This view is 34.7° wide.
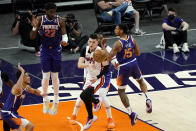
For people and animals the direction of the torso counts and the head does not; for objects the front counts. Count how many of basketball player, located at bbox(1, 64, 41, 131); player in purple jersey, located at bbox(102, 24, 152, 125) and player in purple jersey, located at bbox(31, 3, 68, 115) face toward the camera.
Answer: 1

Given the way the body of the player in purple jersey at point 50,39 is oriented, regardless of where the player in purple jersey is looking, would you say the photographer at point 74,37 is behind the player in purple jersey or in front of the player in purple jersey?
behind

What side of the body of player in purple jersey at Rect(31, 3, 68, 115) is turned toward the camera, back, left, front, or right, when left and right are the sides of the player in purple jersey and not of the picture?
front

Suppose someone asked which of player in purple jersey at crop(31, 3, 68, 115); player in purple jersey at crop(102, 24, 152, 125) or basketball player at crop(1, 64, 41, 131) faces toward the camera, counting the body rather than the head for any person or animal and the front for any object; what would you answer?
player in purple jersey at crop(31, 3, 68, 115)

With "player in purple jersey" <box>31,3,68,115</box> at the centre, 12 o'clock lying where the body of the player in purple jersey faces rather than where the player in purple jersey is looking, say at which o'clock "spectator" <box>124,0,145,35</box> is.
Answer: The spectator is roughly at 7 o'clock from the player in purple jersey.

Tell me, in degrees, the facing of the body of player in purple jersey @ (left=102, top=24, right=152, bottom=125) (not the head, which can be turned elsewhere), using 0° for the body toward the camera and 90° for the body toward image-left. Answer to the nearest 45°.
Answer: approximately 135°

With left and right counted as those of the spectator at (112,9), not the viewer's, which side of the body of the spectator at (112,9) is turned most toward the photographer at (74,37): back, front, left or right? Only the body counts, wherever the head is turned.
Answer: right

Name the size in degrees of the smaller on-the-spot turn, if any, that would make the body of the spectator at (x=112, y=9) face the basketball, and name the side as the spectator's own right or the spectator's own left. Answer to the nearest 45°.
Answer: approximately 45° to the spectator's own right

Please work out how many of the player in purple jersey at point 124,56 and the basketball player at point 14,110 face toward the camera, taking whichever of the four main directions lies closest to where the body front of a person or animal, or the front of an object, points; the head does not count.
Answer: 0

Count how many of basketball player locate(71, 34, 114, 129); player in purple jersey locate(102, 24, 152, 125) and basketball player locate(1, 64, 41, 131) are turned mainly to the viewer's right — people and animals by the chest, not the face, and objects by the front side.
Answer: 1

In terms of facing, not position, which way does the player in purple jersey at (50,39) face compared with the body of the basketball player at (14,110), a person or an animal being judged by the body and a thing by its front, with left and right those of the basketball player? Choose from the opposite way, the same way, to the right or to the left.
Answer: to the right

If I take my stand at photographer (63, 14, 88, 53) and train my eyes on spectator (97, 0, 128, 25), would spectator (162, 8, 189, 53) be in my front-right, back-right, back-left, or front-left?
front-right

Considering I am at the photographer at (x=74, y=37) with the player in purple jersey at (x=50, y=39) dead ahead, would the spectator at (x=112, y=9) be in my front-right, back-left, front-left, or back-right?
back-left

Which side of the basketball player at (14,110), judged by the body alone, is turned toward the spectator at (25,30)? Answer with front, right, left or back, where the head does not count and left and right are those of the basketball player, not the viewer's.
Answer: left
